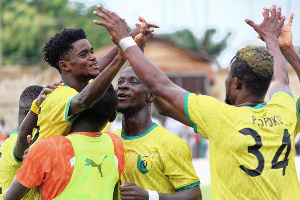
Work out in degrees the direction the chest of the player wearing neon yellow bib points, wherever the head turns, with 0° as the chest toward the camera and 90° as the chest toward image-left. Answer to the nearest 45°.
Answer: approximately 135°

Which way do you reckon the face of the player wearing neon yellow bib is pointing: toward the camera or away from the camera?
away from the camera
